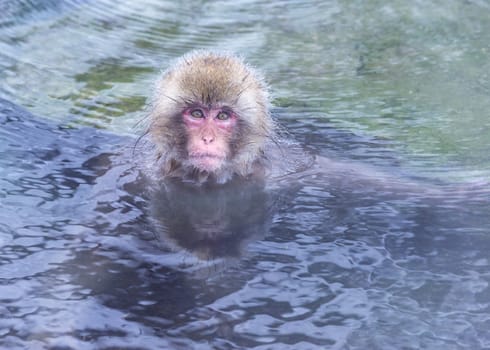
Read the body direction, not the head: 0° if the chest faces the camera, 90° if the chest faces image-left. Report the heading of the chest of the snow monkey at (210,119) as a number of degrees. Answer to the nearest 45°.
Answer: approximately 0°
